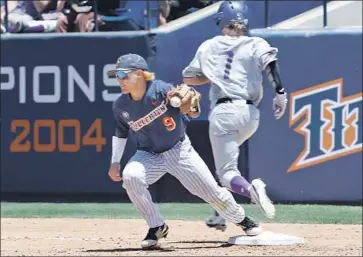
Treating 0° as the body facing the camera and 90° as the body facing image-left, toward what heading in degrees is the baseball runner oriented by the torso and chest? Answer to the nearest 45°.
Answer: approximately 180°

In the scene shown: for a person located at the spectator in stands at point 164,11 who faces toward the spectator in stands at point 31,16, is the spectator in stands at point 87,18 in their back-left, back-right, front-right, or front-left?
front-left

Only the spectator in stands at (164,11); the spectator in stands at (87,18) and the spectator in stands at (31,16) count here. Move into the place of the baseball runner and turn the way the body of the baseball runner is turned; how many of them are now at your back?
0

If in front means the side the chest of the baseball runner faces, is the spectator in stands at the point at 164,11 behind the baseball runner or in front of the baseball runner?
in front

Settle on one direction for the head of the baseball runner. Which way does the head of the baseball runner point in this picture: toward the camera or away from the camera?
away from the camera

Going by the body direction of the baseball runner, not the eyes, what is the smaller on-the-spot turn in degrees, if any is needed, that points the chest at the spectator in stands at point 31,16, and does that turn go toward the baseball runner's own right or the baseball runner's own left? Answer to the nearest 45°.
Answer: approximately 45° to the baseball runner's own left

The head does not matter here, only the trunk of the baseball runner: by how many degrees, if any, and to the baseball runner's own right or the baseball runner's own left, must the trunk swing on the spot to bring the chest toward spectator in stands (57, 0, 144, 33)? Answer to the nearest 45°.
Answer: approximately 45° to the baseball runner's own left
